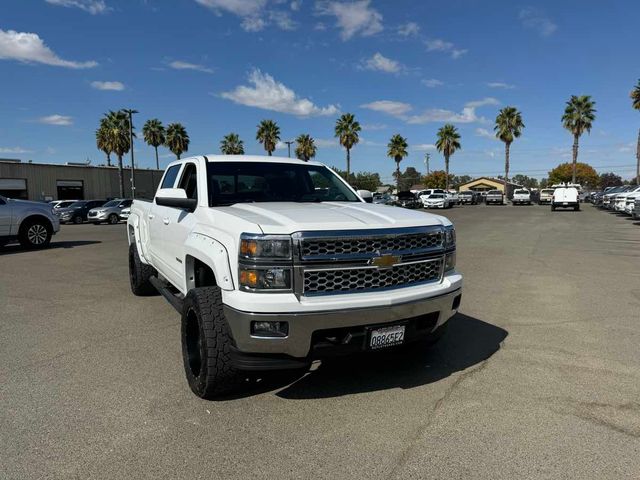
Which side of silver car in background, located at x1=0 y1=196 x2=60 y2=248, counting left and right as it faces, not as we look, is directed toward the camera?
right

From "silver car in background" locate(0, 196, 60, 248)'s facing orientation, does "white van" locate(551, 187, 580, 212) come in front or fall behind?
in front

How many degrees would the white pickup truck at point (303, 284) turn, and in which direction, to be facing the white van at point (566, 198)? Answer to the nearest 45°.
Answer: approximately 90° to its left

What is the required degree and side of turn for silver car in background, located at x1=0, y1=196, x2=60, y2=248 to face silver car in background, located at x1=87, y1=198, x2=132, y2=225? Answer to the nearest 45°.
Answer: approximately 90° to its left

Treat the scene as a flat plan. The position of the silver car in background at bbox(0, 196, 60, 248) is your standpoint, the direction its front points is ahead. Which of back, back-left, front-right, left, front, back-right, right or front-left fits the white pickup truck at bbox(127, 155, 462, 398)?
right

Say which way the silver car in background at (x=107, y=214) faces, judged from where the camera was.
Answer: facing the viewer and to the left of the viewer

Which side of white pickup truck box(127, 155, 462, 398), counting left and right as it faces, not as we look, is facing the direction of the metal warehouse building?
back

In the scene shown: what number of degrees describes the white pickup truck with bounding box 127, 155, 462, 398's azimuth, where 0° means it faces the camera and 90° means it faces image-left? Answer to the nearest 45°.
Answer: approximately 315°

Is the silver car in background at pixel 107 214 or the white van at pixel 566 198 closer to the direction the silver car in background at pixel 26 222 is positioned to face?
the white van

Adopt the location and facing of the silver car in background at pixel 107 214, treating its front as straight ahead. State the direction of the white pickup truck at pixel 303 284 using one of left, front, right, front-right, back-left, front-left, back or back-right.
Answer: front-left

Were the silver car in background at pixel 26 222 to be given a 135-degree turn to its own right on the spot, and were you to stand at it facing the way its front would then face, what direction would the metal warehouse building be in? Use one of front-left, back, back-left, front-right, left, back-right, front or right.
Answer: back-right
